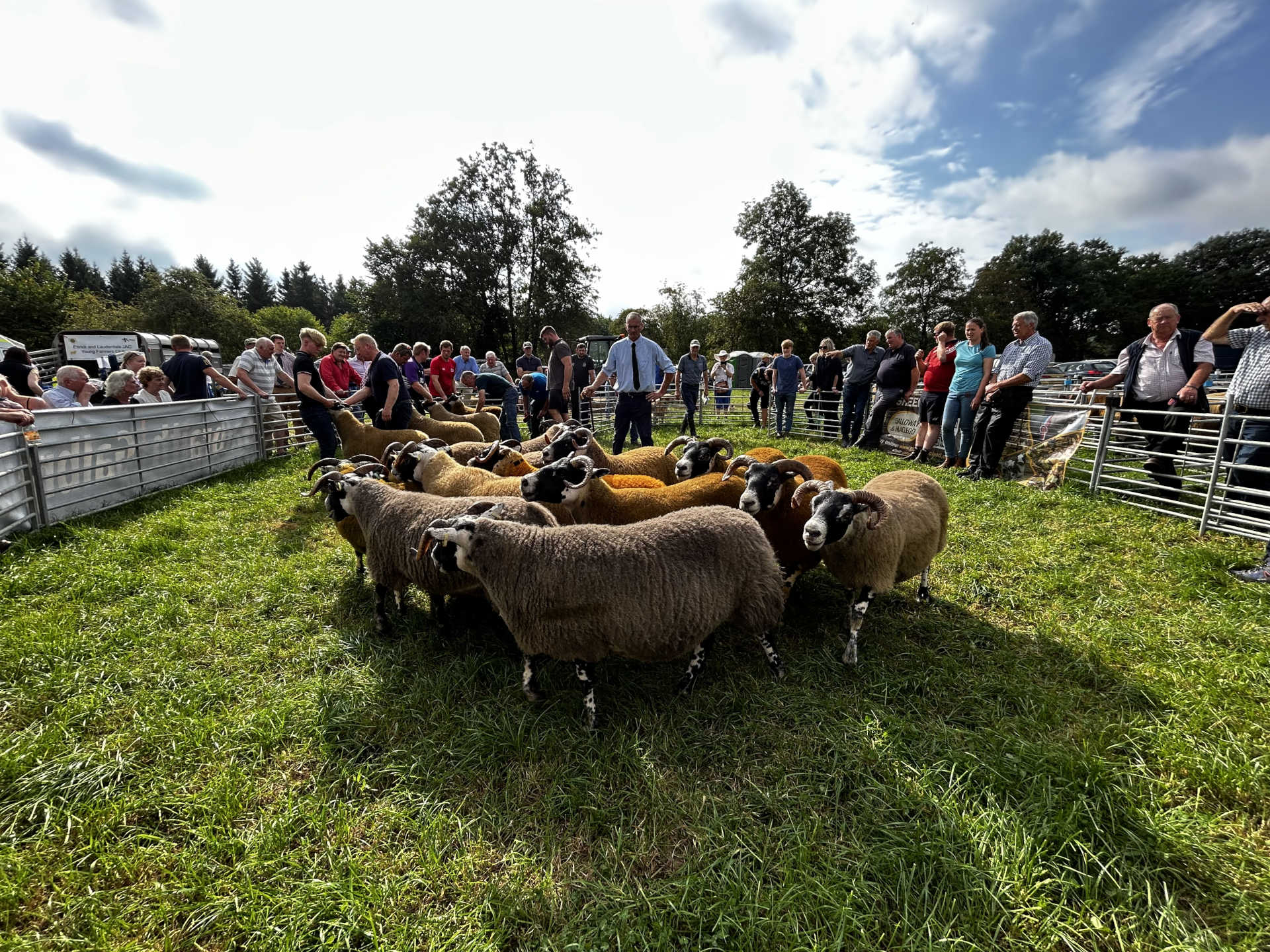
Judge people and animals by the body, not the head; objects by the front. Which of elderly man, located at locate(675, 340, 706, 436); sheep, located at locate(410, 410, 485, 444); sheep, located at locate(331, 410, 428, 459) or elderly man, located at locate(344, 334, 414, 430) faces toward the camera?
elderly man, located at locate(675, 340, 706, 436)

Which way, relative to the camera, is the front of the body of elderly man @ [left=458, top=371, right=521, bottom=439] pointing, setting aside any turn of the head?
to the viewer's left

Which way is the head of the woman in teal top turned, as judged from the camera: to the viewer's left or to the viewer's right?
to the viewer's left

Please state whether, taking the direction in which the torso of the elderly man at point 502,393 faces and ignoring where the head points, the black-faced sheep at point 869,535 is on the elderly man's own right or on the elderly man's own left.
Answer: on the elderly man's own left

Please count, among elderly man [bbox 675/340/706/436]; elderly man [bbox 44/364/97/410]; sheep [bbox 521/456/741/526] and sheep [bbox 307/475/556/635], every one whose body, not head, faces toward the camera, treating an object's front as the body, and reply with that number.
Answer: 1

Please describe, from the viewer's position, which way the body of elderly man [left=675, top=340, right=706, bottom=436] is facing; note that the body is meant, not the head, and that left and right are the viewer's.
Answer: facing the viewer

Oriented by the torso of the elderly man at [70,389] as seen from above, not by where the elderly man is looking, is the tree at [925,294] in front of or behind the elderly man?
in front

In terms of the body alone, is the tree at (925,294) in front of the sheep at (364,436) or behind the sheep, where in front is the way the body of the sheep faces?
behind

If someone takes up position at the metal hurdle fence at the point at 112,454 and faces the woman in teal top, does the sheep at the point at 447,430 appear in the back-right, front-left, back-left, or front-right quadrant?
front-left

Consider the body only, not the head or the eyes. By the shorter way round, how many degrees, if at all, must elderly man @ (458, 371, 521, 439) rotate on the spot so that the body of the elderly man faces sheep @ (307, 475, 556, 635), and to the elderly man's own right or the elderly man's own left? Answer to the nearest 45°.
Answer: approximately 90° to the elderly man's own left

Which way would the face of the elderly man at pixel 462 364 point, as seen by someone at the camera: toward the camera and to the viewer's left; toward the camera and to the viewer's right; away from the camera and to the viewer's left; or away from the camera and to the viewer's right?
toward the camera and to the viewer's right

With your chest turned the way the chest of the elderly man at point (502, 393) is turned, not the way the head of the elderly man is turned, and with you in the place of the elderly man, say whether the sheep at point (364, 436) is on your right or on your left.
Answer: on your left

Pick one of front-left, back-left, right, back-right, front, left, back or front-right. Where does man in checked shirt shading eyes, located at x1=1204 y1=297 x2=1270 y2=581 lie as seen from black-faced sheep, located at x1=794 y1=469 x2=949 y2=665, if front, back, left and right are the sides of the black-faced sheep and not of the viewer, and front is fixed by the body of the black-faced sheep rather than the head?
back

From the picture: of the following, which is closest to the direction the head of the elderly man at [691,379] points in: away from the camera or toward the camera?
toward the camera

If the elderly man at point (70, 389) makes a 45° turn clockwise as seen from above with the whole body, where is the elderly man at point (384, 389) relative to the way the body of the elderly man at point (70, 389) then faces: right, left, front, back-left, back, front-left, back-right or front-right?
front

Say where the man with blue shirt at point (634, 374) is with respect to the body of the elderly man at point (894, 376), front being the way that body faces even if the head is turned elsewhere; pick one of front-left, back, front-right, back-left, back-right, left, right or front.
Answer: front

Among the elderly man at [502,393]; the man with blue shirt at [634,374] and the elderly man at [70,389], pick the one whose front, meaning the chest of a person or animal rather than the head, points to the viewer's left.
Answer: the elderly man at [502,393]

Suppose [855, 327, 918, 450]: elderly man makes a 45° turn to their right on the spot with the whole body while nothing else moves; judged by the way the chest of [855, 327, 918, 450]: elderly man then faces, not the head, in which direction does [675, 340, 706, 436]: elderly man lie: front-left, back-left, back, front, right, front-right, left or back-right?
front

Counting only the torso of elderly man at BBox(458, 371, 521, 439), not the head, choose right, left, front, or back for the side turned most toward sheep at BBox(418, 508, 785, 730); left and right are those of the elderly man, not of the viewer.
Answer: left

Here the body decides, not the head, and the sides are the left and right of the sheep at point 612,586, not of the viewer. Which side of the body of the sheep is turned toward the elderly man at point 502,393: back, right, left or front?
right

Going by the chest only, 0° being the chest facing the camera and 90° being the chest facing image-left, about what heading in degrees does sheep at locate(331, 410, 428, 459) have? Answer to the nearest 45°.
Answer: approximately 90°

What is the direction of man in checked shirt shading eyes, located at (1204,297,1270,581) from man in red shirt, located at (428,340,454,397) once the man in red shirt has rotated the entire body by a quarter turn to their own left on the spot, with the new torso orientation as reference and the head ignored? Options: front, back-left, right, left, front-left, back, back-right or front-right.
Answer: right

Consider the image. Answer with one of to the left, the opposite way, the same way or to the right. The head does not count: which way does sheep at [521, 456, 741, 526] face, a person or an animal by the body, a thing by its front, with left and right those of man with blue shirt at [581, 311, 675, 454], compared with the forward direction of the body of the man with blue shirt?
to the right
